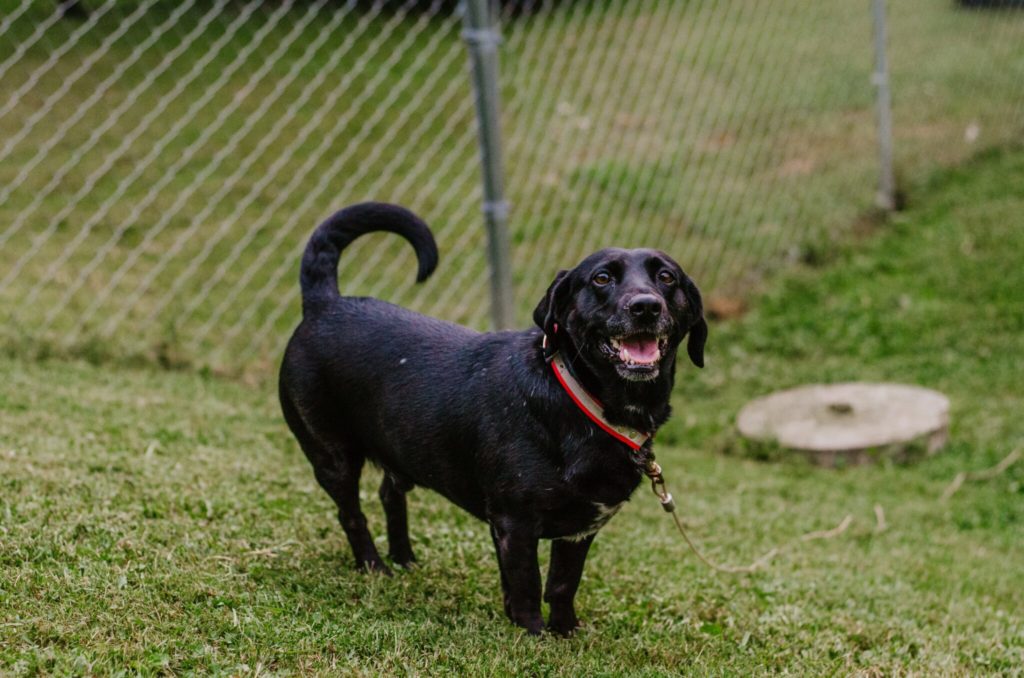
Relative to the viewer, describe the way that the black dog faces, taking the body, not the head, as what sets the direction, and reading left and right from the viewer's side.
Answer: facing the viewer and to the right of the viewer

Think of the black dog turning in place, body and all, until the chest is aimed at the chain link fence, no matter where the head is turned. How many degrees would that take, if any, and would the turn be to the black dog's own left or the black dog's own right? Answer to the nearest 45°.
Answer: approximately 135° to the black dog's own left

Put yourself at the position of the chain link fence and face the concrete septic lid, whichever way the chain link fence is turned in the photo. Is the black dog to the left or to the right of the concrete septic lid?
right

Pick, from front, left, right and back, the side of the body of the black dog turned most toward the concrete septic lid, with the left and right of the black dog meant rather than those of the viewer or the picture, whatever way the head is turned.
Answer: left
